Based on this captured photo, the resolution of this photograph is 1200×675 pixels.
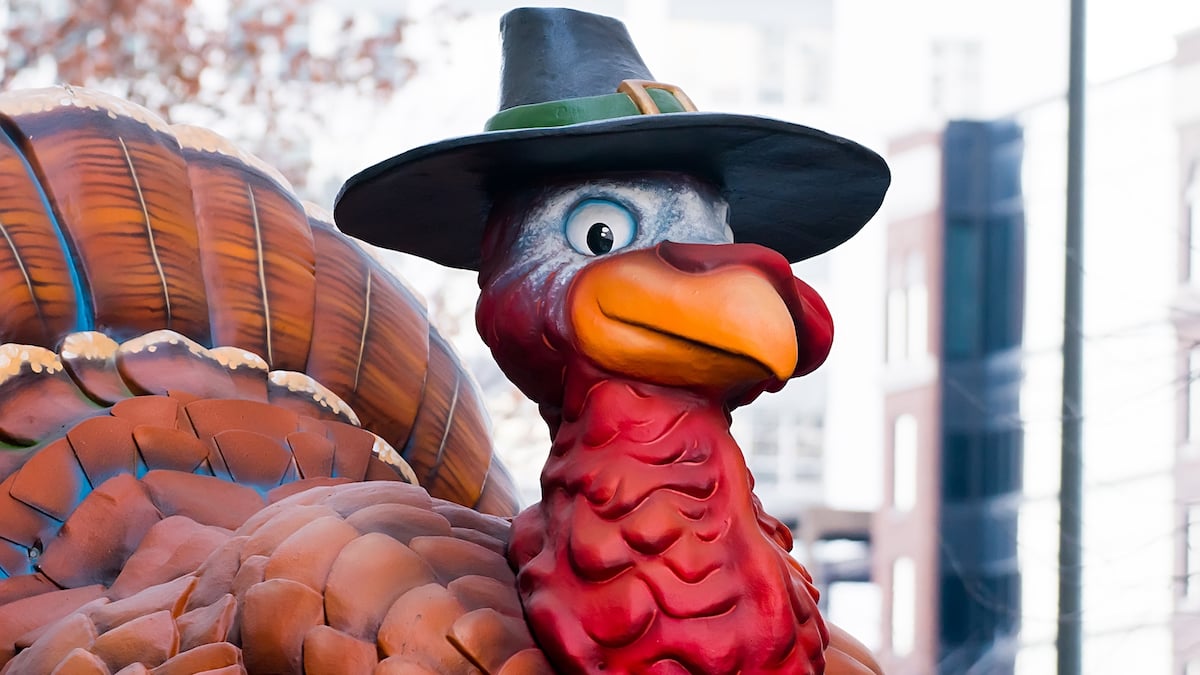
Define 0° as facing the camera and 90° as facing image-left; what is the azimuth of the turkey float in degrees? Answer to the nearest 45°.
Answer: approximately 315°

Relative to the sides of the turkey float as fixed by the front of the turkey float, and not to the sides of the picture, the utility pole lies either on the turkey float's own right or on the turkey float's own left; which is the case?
on the turkey float's own left

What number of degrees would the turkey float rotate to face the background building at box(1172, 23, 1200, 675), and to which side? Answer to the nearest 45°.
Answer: approximately 90° to its left
